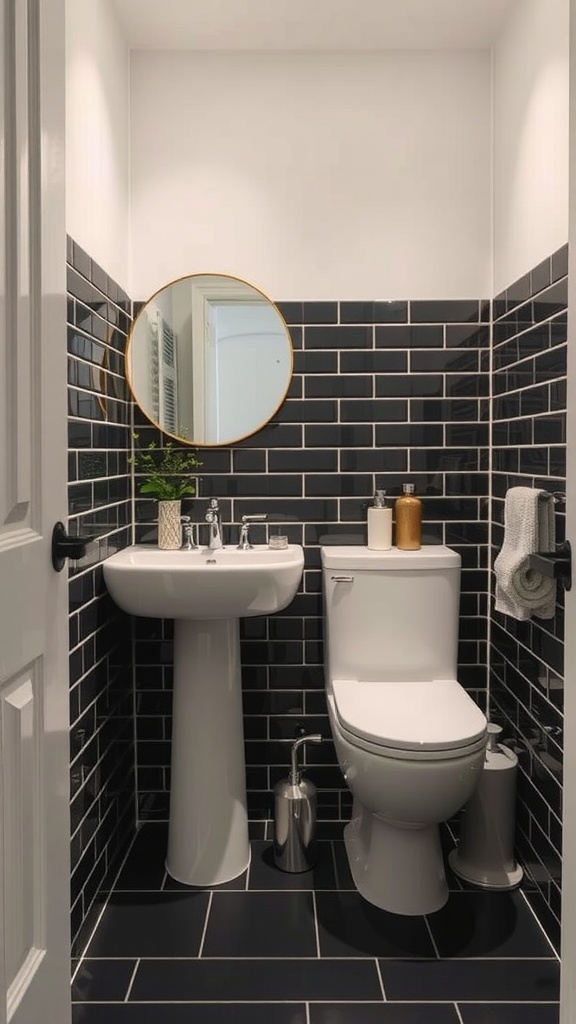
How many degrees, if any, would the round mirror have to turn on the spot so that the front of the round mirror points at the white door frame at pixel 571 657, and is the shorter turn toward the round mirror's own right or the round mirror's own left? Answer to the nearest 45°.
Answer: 0° — it already faces it

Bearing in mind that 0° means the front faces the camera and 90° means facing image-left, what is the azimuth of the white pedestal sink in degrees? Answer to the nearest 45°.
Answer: approximately 0°

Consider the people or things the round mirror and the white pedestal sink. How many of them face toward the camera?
2
